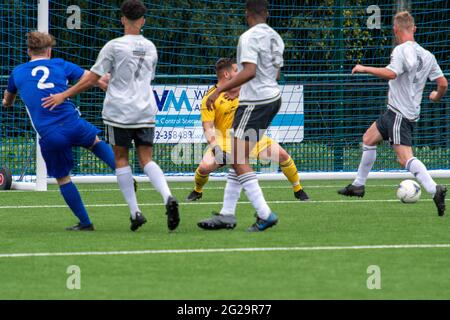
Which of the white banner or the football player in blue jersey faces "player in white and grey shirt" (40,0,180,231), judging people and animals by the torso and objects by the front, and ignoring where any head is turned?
the white banner

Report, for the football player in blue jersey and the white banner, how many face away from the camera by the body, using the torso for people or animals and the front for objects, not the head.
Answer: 1

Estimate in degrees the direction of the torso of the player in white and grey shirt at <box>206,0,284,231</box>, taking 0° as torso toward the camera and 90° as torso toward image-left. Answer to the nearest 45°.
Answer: approximately 135°

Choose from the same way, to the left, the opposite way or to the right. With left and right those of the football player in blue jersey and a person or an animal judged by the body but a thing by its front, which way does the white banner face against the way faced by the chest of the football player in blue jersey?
the opposite way

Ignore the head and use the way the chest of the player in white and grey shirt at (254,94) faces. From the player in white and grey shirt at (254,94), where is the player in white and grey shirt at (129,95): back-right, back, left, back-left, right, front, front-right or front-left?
front-left

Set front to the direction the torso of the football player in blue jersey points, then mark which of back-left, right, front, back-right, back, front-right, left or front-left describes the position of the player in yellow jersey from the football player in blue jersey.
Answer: front-right

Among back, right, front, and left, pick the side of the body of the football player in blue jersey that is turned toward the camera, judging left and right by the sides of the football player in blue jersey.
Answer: back

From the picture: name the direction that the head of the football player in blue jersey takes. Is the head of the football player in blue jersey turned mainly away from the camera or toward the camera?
away from the camera
